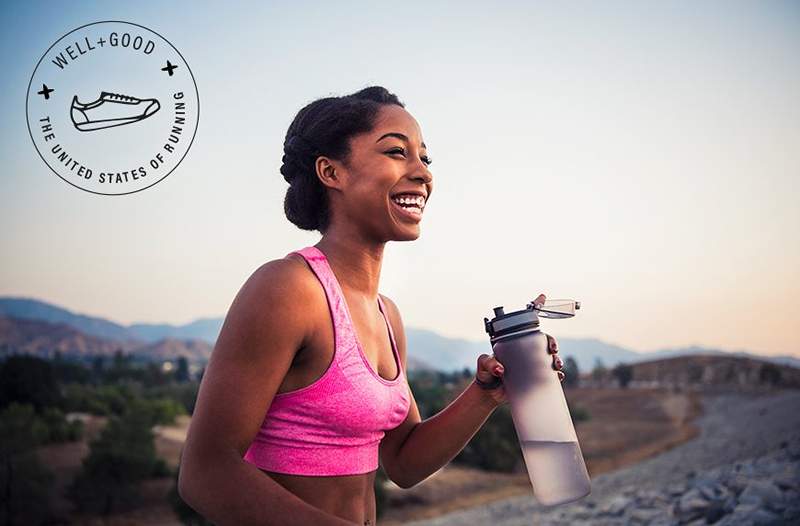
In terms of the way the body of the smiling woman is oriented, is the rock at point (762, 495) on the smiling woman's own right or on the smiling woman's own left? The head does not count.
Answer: on the smiling woman's own left

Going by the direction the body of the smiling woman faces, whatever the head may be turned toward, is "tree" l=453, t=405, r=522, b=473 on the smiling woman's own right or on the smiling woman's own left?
on the smiling woman's own left

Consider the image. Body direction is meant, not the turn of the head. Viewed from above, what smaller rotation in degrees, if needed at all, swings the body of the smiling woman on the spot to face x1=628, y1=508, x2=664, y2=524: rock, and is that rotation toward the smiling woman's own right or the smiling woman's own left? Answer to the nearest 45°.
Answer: approximately 90° to the smiling woman's own left

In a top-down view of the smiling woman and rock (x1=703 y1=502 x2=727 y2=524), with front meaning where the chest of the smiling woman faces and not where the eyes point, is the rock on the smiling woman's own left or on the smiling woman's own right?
on the smiling woman's own left

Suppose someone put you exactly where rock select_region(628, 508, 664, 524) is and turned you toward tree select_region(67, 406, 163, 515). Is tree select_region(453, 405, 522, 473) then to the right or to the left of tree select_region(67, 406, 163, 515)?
right

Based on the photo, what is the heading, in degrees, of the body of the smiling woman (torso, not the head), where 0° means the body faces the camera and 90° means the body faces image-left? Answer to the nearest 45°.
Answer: approximately 315°

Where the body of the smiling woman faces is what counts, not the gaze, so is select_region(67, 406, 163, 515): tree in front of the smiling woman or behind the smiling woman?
behind

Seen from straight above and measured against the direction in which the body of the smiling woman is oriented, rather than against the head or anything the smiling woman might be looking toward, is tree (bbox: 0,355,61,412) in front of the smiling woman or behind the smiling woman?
behind
